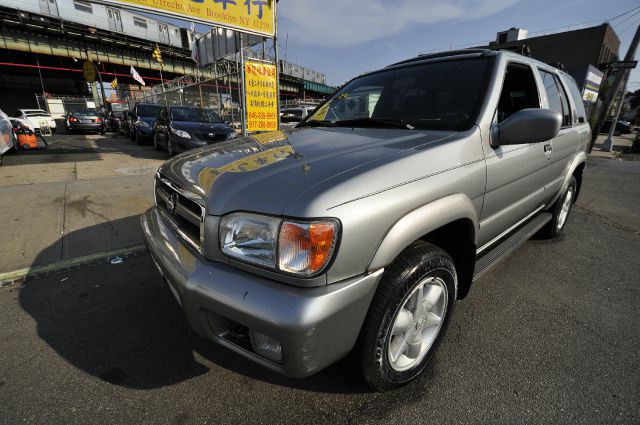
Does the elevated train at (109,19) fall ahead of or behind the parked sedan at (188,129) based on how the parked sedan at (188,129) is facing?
behind

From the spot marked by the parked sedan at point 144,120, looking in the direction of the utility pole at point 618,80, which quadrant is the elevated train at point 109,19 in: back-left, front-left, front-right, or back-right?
back-left

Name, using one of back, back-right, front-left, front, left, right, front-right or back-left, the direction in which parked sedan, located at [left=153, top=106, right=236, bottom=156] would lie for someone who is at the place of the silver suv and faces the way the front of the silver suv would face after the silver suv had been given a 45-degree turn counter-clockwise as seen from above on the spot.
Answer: back-right

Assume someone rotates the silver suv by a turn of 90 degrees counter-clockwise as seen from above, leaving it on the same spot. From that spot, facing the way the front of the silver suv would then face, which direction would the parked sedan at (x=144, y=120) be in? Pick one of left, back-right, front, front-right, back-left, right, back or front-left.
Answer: back

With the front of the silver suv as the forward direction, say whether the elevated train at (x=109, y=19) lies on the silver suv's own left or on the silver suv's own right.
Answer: on the silver suv's own right

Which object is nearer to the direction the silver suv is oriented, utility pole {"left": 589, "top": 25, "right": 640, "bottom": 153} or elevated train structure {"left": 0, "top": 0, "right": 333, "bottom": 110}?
the elevated train structure

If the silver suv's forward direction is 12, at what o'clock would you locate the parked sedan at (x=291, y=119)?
The parked sedan is roughly at 4 o'clock from the silver suv.

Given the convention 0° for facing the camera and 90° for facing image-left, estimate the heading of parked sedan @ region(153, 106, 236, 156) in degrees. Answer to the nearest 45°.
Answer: approximately 315°

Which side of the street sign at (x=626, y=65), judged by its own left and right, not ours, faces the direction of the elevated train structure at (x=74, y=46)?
right
